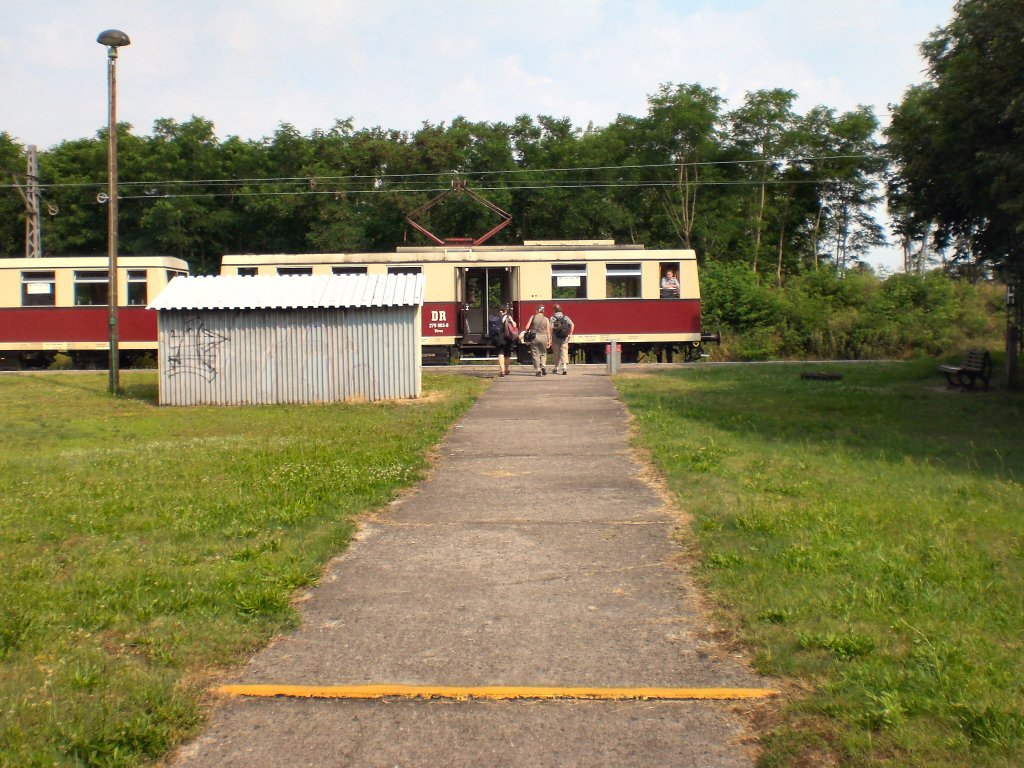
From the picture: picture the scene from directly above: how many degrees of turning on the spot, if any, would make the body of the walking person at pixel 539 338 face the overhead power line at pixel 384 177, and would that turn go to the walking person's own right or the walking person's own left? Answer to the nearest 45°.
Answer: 0° — they already face it

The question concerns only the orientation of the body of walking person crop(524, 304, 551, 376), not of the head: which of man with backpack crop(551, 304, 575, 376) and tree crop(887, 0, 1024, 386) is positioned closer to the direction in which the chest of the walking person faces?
the man with backpack

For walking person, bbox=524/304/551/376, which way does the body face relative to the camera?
away from the camera

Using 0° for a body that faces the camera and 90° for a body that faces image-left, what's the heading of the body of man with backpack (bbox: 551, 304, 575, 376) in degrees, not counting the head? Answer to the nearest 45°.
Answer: approximately 180°

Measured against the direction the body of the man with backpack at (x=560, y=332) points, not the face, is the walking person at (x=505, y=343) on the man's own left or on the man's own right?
on the man's own left

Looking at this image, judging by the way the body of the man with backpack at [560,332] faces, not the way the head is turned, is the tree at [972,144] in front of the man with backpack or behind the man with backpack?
behind
